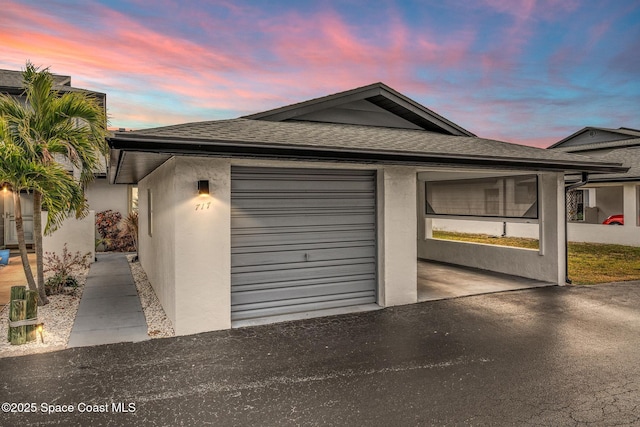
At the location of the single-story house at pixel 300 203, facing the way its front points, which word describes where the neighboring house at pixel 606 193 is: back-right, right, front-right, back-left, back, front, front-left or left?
left

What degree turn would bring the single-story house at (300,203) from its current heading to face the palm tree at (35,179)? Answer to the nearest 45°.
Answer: approximately 135° to its right

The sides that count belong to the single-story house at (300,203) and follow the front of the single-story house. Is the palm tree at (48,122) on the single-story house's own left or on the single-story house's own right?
on the single-story house's own right

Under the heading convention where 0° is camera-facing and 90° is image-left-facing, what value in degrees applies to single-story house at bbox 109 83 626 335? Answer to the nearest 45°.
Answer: approximately 315°

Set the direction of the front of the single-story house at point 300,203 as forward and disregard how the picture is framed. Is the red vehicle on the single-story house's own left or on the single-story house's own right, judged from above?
on the single-story house's own left
